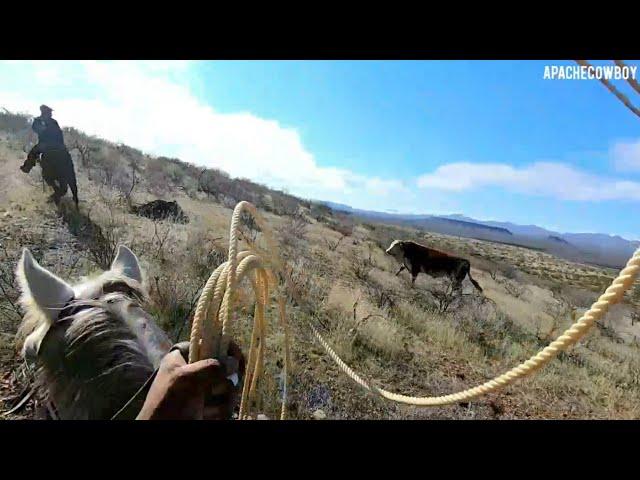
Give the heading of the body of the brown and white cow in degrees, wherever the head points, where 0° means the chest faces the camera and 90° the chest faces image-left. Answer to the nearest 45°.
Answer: approximately 90°

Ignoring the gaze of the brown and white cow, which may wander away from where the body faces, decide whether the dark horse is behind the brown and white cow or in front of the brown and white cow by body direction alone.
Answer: in front

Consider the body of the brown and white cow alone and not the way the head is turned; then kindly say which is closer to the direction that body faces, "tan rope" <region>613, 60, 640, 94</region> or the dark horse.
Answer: the dark horse

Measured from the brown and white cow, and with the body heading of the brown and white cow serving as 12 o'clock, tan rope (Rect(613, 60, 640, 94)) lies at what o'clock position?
The tan rope is roughly at 9 o'clock from the brown and white cow.
